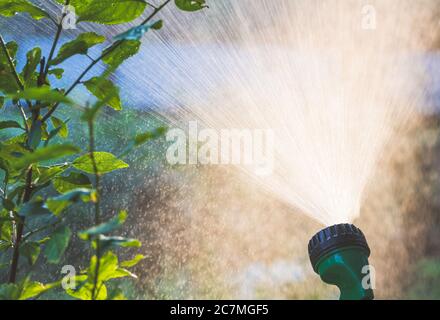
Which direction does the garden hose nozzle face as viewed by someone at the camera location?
facing away from the viewer and to the left of the viewer
